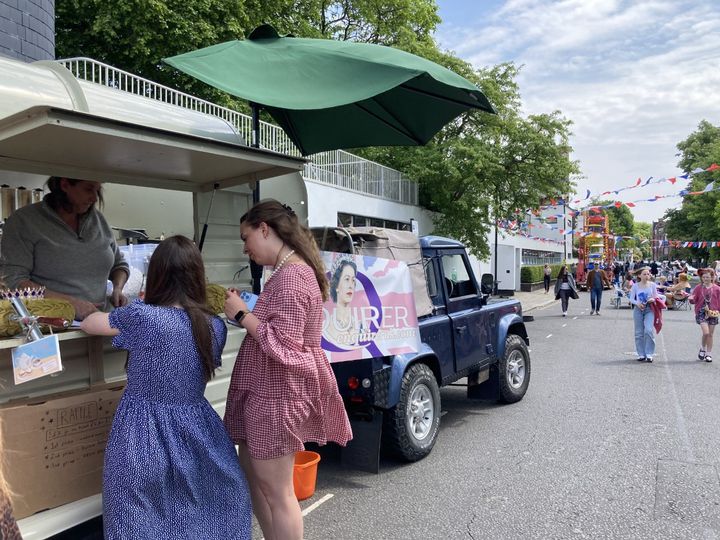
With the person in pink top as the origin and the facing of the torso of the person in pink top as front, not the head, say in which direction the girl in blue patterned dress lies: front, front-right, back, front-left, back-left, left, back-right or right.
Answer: front

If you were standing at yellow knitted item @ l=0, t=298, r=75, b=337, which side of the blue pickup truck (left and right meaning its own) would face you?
back

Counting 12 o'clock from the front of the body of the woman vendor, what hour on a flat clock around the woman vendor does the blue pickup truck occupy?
The blue pickup truck is roughly at 10 o'clock from the woman vendor.

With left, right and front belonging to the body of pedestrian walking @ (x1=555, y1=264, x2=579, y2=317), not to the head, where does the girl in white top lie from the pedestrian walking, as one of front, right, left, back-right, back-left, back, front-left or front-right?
front

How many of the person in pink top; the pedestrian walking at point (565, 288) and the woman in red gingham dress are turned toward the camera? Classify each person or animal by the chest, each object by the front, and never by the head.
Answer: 2

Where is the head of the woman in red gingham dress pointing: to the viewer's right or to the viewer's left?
to the viewer's left

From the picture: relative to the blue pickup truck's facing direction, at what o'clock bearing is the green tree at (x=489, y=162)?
The green tree is roughly at 11 o'clock from the blue pickup truck.

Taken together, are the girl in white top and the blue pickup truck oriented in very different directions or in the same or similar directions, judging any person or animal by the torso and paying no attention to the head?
very different directions

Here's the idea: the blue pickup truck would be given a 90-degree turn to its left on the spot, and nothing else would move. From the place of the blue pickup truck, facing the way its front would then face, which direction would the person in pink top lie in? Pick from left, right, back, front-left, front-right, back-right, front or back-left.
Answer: right

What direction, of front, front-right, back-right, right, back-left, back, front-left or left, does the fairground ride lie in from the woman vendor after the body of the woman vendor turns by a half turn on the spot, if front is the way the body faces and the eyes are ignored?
right

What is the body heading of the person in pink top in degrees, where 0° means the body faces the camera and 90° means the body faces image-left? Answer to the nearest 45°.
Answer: approximately 0°

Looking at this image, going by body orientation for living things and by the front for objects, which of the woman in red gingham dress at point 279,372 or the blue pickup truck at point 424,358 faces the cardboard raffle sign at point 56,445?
the woman in red gingham dress

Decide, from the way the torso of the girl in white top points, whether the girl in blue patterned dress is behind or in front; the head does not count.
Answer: in front

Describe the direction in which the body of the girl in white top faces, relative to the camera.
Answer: toward the camera
